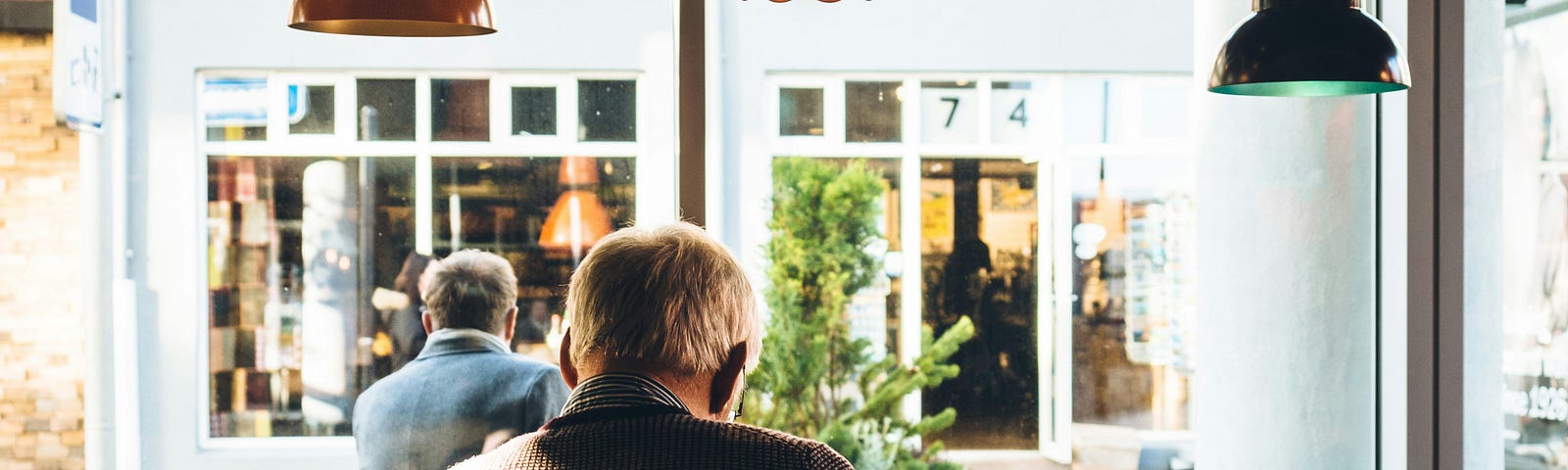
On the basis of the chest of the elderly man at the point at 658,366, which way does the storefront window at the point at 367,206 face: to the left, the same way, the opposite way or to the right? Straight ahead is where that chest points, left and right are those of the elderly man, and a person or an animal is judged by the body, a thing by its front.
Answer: the opposite way

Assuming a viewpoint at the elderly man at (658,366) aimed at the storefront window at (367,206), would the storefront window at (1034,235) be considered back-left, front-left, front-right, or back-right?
front-right

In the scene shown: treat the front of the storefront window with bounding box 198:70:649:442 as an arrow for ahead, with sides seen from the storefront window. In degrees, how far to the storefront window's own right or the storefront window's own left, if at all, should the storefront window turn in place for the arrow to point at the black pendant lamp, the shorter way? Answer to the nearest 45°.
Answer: approximately 45° to the storefront window's own left

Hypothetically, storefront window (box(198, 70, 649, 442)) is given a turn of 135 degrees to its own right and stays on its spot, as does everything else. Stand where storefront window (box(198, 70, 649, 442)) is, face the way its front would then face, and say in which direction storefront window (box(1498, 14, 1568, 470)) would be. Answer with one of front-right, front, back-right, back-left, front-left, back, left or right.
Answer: back

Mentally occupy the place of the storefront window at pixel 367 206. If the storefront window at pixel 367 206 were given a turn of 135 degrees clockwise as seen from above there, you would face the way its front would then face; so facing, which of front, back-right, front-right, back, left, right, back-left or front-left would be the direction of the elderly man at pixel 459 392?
back-left

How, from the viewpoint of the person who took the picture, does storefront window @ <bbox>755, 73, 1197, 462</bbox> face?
facing the viewer

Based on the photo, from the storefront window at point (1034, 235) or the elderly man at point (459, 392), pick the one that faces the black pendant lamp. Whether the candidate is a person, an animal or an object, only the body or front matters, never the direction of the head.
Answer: the storefront window

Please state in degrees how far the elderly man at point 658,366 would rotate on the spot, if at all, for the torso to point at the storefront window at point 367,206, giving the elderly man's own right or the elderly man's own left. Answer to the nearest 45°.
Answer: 0° — they already face it

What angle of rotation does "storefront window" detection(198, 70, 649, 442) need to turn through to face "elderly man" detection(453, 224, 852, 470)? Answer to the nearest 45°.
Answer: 0° — it already faces them

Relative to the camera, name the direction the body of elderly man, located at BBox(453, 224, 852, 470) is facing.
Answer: away from the camera

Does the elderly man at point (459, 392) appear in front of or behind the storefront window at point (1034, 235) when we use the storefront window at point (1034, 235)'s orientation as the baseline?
in front

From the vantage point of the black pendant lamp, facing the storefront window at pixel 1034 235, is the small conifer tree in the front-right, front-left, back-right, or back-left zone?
front-left

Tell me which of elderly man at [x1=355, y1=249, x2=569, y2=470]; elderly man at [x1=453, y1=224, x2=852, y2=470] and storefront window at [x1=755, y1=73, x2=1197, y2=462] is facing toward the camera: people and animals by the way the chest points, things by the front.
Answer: the storefront window

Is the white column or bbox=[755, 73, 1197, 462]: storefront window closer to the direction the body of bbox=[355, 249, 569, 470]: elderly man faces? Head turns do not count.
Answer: the storefront window

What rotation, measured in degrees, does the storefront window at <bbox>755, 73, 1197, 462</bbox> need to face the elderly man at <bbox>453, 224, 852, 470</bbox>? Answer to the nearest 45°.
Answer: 0° — it already faces them

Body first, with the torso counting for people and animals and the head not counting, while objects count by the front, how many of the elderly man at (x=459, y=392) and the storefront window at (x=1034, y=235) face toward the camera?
1

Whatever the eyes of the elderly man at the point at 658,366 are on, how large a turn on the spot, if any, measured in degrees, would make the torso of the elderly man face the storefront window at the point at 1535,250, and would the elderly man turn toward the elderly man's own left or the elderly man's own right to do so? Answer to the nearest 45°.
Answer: approximately 45° to the elderly man's own right

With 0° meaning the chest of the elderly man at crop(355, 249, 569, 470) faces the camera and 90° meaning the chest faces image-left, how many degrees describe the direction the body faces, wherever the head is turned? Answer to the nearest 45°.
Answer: approximately 180°

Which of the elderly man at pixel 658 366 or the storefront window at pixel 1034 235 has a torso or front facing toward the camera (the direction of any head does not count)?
the storefront window
